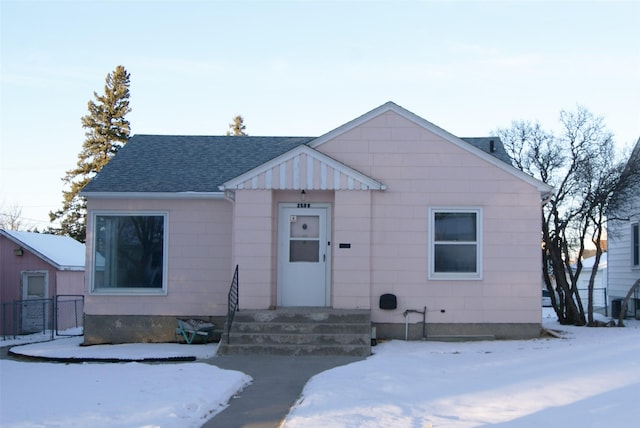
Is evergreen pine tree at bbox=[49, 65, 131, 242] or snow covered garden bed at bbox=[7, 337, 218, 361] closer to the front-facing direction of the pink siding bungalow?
the snow covered garden bed

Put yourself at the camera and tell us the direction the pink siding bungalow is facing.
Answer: facing the viewer

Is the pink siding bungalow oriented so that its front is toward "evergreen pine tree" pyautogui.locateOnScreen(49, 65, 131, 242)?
no

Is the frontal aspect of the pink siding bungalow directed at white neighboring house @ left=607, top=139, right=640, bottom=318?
no

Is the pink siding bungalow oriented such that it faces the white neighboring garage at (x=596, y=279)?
no

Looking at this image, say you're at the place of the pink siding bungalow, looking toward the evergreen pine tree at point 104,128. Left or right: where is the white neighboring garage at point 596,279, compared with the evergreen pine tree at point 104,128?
right

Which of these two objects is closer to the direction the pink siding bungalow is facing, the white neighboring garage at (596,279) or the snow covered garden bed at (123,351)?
the snow covered garden bed

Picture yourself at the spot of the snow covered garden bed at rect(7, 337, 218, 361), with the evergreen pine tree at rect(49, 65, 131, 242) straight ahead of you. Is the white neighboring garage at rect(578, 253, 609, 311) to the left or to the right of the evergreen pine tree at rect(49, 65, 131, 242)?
right
